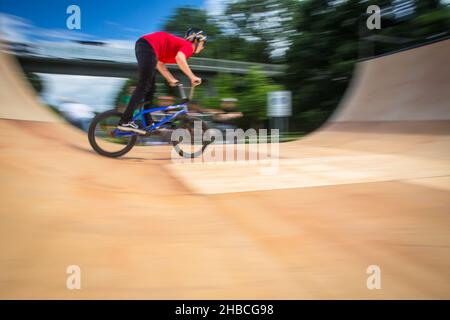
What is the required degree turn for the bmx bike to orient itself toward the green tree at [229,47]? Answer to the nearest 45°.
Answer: approximately 90° to its left

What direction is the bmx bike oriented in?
to the viewer's right
